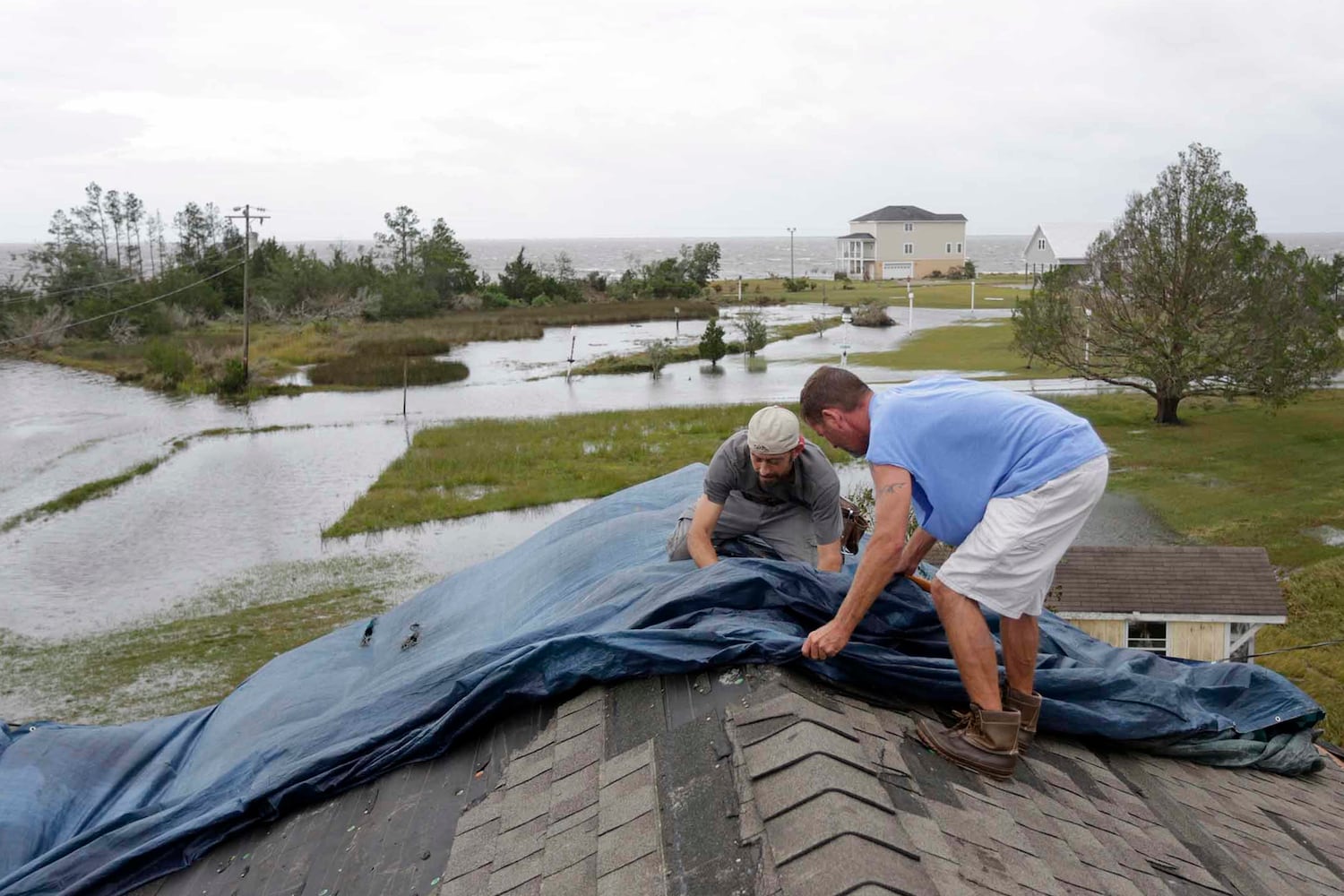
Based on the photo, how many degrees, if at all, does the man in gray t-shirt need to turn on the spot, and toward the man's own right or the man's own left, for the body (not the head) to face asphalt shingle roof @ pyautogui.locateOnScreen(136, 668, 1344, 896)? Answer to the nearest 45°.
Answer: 0° — they already face it

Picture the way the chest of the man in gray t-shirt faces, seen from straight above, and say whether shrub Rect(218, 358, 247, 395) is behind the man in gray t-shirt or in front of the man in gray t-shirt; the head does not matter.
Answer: behind

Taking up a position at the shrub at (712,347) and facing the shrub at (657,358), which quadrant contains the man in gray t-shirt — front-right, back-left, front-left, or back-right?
front-left

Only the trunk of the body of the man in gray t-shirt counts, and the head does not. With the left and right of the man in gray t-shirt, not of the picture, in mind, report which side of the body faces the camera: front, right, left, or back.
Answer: front

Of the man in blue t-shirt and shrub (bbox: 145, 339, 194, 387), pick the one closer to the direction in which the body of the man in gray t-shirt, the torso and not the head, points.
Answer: the man in blue t-shirt

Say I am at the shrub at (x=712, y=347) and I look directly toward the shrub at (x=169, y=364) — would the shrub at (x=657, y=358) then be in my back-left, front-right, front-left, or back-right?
front-left

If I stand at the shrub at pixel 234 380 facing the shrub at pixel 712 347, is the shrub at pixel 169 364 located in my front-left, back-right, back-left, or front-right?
back-left

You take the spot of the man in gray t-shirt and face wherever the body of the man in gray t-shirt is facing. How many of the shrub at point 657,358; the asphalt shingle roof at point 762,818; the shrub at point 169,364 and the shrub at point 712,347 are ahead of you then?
1

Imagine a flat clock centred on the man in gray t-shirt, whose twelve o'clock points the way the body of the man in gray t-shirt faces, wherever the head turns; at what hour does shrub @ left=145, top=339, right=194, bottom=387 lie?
The shrub is roughly at 5 o'clock from the man in gray t-shirt.

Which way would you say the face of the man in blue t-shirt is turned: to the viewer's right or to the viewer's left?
to the viewer's left

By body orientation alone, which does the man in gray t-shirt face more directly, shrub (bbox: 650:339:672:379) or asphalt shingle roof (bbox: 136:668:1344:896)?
the asphalt shingle roof

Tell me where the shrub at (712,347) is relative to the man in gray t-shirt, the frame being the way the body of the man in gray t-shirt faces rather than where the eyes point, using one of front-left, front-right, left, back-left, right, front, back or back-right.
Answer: back

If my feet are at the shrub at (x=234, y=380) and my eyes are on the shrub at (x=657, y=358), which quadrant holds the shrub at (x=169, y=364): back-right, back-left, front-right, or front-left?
back-left

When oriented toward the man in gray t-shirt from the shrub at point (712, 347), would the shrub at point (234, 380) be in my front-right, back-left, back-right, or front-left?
front-right

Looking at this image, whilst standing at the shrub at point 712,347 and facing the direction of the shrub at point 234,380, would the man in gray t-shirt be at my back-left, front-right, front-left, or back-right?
front-left

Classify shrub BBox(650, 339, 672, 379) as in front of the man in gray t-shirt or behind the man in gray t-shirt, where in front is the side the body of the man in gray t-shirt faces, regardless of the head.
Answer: behind
